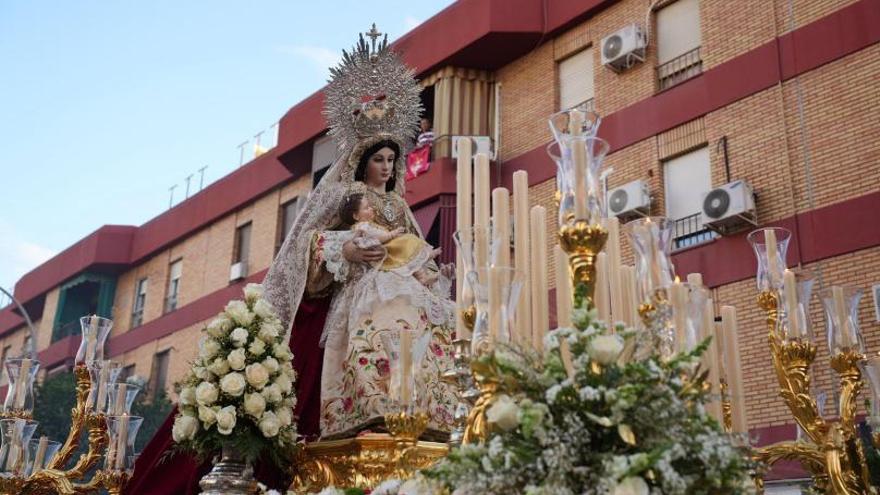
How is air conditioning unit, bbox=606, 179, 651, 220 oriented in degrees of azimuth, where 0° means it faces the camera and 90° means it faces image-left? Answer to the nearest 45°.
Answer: approximately 45°

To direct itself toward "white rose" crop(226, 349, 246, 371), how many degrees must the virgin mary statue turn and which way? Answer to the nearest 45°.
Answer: approximately 90° to its right

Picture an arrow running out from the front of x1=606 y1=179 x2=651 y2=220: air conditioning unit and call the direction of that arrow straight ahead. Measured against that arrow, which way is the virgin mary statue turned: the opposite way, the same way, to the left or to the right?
to the left

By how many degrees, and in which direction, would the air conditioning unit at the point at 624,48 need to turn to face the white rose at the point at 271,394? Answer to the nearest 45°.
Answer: approximately 45° to its left

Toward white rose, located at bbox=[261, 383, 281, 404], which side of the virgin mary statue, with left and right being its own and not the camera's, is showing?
right

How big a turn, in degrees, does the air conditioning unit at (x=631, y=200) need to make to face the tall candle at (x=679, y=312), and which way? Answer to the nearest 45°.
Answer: approximately 45° to its left

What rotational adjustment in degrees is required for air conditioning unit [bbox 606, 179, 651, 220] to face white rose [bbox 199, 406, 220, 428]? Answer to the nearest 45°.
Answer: approximately 45° to its left

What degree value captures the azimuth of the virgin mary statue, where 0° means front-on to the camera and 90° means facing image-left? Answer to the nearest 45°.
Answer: approximately 315°

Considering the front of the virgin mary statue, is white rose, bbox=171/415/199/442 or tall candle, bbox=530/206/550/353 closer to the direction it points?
the tall candle

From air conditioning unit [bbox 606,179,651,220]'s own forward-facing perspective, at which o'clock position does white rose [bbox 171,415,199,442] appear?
The white rose is roughly at 11 o'clock from the air conditioning unit.
